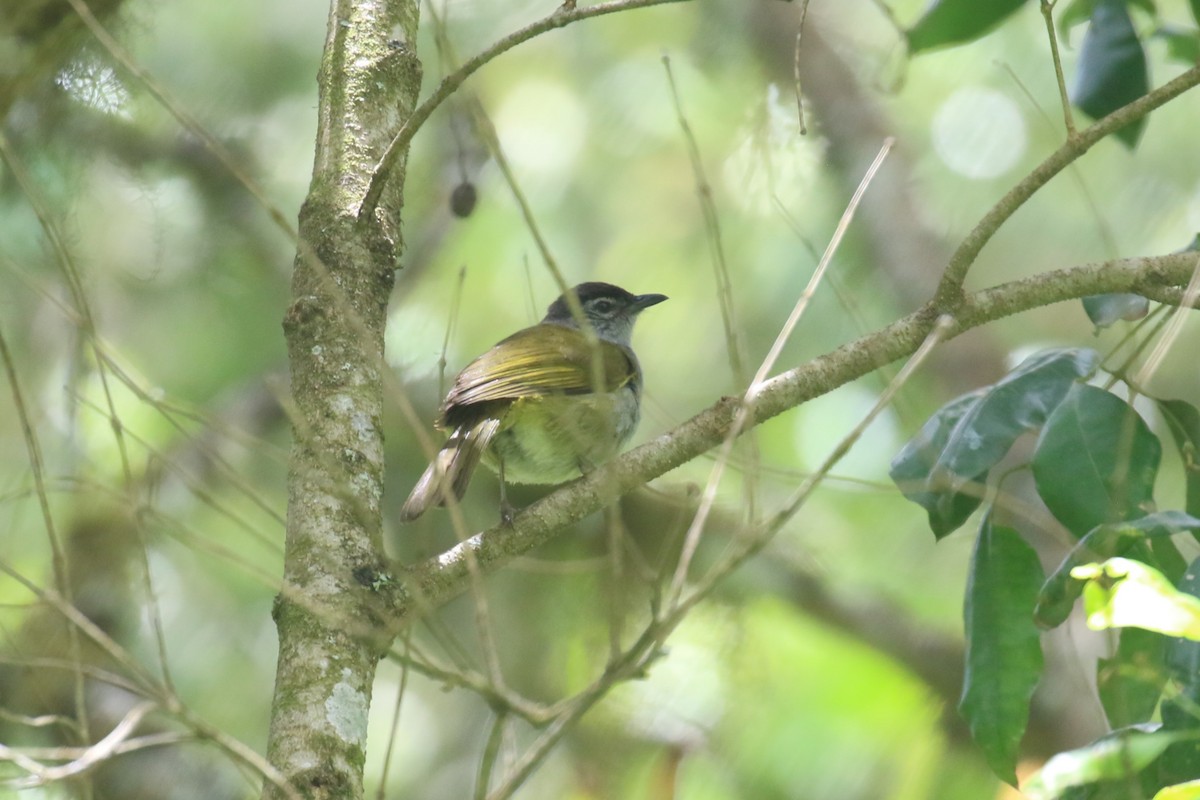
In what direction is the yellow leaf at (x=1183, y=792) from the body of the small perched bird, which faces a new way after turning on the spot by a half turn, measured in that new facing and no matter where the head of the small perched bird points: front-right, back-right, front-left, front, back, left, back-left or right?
left

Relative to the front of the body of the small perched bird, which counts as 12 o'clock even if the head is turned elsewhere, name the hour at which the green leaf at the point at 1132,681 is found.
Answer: The green leaf is roughly at 2 o'clock from the small perched bird.

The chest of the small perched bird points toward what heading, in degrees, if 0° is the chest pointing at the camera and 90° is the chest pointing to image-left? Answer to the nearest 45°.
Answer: approximately 270°

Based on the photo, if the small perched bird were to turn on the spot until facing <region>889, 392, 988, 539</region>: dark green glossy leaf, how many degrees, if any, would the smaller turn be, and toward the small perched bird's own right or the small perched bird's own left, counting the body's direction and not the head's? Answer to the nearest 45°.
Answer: approximately 45° to the small perched bird's own right

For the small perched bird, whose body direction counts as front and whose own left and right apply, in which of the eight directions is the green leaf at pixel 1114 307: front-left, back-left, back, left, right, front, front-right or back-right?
front-right
